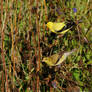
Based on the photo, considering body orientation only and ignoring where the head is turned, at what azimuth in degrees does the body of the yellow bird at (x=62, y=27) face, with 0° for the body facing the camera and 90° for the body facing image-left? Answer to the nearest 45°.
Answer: approximately 90°
